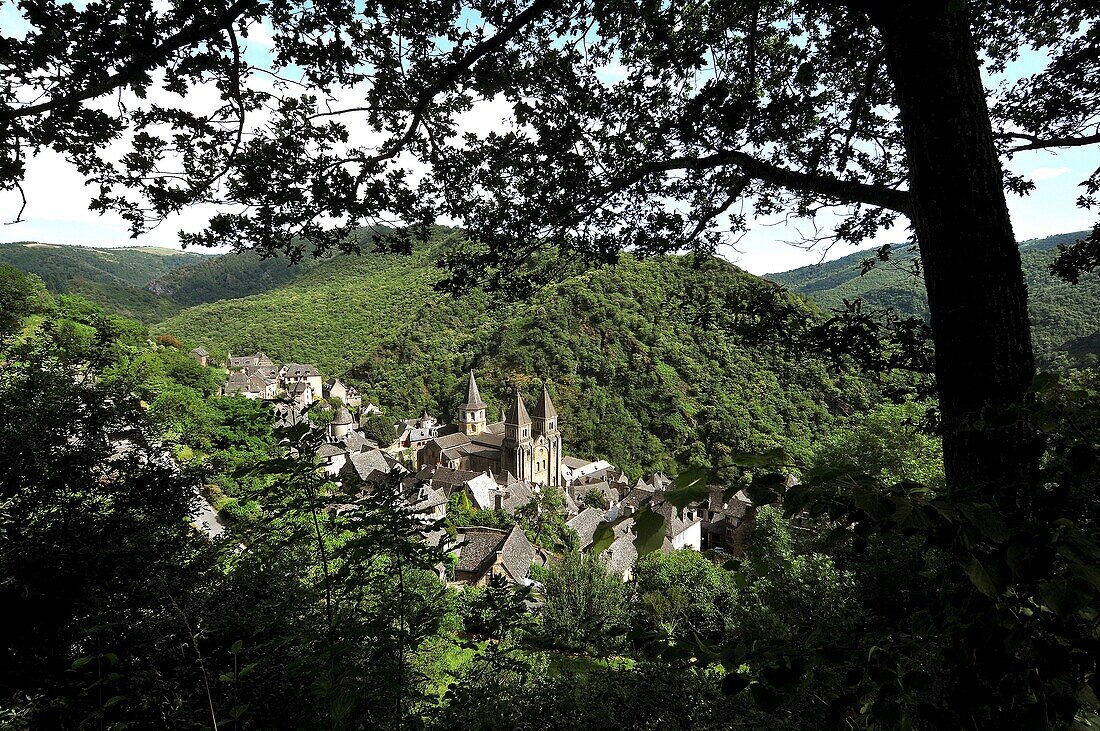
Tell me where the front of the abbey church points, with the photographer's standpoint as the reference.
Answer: facing the viewer and to the right of the viewer

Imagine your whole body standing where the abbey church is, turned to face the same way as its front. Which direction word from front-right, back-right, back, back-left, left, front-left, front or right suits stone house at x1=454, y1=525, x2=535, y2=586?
front-right

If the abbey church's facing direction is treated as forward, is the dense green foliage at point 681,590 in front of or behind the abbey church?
in front
